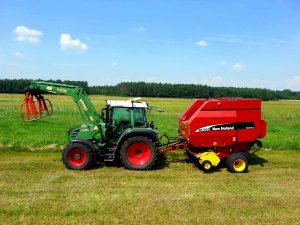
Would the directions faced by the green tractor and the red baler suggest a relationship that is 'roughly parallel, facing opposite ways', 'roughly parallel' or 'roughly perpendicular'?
roughly parallel

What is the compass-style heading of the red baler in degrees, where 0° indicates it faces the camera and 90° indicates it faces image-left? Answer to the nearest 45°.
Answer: approximately 90°

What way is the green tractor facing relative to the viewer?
to the viewer's left

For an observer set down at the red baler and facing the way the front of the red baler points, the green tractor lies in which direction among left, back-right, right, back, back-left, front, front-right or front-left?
front

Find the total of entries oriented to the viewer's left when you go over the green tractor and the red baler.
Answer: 2

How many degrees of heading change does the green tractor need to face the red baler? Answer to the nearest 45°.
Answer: approximately 180°
